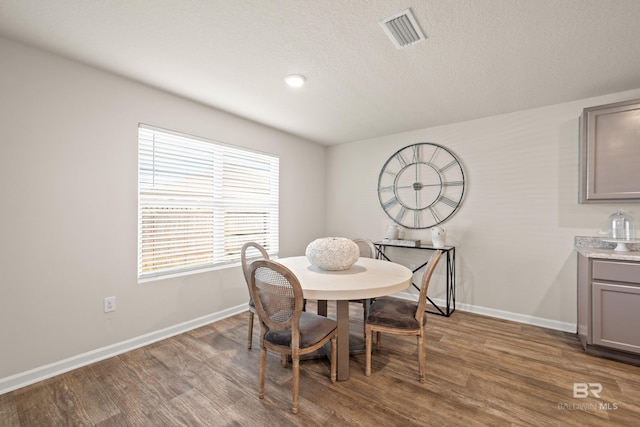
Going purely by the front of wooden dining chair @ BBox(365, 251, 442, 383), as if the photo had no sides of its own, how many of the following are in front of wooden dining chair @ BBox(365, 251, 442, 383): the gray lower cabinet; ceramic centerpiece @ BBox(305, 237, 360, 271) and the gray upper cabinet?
1

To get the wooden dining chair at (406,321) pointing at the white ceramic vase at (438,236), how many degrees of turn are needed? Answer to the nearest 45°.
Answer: approximately 90° to its right

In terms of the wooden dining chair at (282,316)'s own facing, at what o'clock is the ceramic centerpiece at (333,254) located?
The ceramic centerpiece is roughly at 12 o'clock from the wooden dining chair.

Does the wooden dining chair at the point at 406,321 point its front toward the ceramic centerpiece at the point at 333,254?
yes

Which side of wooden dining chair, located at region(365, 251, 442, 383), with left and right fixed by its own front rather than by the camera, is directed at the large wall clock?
right

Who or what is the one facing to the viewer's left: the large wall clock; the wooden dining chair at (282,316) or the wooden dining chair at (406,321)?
the wooden dining chair at (406,321)

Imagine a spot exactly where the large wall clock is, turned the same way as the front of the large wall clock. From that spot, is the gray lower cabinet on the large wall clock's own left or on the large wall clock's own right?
on the large wall clock's own left

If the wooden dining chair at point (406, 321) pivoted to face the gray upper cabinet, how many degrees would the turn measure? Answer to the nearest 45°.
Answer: approximately 135° to its right

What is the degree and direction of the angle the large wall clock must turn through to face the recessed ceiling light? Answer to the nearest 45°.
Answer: approximately 45° to its right

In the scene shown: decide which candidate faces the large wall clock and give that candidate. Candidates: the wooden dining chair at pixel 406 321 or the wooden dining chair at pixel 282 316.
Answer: the wooden dining chair at pixel 282 316

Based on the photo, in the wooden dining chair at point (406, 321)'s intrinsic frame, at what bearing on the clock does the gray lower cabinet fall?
The gray lower cabinet is roughly at 5 o'clock from the wooden dining chair.

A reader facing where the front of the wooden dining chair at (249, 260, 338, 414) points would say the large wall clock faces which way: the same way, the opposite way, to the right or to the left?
the opposite way

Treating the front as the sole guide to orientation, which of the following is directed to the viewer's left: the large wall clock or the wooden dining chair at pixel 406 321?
the wooden dining chair

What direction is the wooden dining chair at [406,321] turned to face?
to the viewer's left

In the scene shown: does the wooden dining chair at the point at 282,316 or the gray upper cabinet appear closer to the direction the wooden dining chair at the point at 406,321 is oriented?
the wooden dining chair
